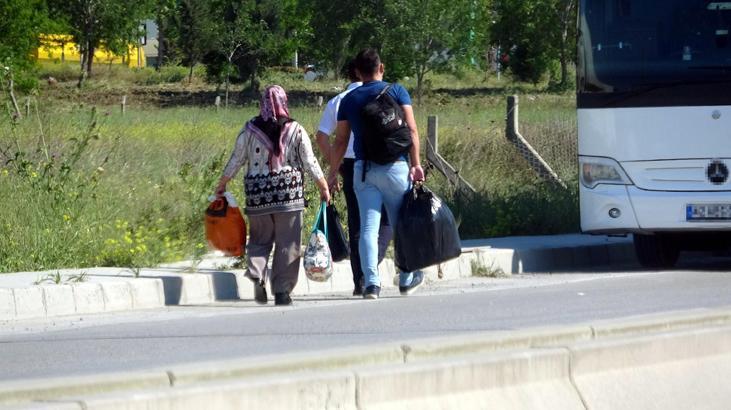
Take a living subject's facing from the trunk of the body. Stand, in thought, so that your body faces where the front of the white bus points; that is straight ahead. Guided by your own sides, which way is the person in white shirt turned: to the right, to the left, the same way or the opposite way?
the opposite way

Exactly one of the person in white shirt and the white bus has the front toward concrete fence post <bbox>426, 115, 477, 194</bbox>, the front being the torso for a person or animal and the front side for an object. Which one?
the person in white shirt

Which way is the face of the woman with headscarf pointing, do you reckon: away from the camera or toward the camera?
away from the camera

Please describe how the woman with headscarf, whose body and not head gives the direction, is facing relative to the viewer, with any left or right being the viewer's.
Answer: facing away from the viewer

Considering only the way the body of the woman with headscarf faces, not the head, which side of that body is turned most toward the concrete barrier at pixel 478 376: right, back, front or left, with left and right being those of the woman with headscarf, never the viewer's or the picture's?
back

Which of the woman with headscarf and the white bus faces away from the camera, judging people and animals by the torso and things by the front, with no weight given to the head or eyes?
the woman with headscarf

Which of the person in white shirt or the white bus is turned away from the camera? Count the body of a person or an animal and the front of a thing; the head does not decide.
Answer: the person in white shirt

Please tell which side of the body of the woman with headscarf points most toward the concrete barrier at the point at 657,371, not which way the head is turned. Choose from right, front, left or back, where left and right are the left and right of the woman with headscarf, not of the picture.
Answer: back

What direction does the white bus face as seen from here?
toward the camera

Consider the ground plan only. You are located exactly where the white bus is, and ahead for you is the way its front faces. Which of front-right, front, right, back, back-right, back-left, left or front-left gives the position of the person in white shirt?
front-right

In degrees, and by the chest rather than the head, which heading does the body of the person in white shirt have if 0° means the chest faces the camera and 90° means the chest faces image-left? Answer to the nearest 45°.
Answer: approximately 180°

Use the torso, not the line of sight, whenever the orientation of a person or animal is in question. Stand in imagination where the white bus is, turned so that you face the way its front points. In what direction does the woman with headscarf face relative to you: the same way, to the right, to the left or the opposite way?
the opposite way

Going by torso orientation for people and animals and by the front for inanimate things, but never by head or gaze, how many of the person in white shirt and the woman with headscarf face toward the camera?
0

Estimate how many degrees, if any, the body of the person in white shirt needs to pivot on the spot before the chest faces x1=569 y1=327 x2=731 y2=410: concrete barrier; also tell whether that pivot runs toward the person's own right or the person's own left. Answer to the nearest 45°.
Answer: approximately 180°

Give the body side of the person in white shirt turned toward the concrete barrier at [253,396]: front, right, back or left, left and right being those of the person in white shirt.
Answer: back

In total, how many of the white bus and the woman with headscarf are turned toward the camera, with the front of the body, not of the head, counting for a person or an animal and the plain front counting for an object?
1

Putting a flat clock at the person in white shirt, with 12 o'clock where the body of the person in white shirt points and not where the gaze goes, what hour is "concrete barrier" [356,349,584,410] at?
The concrete barrier is roughly at 6 o'clock from the person in white shirt.

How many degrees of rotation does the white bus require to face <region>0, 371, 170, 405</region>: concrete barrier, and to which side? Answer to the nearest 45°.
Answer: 0° — it already faces it
